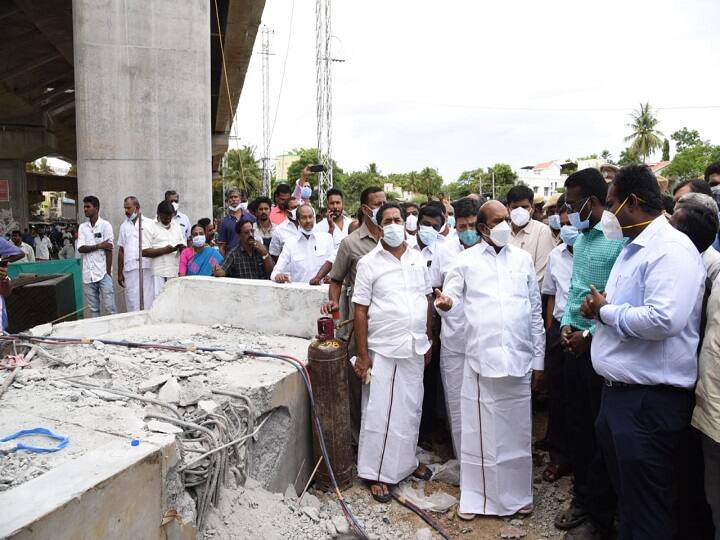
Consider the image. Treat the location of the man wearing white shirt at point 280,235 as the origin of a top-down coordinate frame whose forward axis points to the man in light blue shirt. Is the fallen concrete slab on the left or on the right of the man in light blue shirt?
right

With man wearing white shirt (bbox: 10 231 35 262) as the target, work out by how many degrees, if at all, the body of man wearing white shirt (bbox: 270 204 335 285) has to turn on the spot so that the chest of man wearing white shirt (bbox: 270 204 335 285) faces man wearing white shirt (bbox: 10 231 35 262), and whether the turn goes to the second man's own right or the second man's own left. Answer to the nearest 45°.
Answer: approximately 135° to the second man's own right

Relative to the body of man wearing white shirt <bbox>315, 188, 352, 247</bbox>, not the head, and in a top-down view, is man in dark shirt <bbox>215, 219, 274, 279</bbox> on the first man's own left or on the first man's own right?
on the first man's own right

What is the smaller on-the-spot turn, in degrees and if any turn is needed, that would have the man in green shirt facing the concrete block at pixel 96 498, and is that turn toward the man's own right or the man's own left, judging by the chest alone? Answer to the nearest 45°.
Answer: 0° — they already face it

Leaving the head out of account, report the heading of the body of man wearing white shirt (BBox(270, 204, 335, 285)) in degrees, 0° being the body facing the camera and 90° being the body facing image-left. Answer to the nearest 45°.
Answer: approximately 0°

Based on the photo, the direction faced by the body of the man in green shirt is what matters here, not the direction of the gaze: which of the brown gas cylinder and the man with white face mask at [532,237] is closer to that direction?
the brown gas cylinder

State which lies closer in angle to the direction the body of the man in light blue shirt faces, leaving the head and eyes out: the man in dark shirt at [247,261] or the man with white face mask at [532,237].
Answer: the man in dark shirt

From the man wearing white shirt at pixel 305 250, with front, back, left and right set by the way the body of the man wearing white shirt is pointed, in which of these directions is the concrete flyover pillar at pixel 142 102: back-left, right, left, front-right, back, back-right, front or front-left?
back-right

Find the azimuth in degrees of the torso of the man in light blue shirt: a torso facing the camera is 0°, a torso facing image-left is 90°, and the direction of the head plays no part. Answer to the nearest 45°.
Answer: approximately 90°

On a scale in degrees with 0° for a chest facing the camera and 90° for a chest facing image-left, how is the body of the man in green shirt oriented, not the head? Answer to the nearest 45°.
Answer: approximately 45°

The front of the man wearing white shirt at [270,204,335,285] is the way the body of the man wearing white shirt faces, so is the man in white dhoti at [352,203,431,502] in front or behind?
in front

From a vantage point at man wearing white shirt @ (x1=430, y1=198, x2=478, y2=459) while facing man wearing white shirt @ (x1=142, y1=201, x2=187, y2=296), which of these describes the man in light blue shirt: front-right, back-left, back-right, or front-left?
back-left

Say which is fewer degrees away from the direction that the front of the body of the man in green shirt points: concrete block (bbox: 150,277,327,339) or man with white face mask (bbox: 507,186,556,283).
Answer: the concrete block

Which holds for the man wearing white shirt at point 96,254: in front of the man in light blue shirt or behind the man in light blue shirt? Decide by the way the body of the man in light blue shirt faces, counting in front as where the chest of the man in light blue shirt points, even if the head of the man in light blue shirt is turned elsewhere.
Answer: in front
